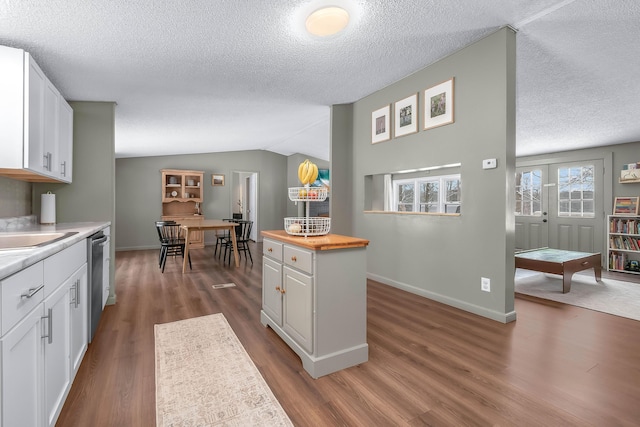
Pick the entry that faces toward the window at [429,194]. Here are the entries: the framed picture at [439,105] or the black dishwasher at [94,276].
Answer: the black dishwasher

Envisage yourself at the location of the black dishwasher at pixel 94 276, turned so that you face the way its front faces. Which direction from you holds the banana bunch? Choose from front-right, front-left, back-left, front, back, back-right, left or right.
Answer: front-right

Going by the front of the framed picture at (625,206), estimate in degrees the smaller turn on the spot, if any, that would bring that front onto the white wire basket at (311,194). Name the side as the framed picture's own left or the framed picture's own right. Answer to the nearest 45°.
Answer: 0° — it already faces it

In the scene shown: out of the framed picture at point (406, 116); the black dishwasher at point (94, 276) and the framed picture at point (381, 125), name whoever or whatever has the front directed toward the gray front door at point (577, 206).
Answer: the black dishwasher

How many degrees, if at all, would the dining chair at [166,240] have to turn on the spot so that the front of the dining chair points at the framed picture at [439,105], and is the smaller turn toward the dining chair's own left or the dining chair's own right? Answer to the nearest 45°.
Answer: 0° — it already faces it

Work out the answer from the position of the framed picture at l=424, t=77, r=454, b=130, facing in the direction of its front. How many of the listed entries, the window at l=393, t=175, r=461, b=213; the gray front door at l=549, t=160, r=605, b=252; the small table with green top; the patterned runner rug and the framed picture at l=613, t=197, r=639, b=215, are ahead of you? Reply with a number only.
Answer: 1

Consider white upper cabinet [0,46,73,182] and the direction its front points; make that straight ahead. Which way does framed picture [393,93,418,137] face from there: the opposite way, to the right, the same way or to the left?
the opposite way

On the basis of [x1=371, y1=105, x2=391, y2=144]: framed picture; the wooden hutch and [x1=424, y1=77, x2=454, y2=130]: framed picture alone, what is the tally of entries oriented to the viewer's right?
0

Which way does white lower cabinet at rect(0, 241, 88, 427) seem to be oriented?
to the viewer's right

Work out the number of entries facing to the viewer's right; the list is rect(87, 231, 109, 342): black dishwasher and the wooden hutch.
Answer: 1

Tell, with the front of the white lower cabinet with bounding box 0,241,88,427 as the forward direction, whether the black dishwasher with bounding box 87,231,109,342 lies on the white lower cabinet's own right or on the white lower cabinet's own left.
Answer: on the white lower cabinet's own left

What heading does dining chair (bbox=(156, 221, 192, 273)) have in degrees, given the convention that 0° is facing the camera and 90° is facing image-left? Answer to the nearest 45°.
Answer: approximately 315°

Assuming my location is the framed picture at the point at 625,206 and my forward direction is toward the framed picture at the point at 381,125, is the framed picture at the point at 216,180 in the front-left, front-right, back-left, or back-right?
front-right

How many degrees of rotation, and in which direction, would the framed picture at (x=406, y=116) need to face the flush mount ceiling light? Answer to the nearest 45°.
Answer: approximately 45° to its left

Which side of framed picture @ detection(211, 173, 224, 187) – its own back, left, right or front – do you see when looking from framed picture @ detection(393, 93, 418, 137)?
front

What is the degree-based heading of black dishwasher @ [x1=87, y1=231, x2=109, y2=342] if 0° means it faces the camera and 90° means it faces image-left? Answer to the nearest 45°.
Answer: approximately 270°

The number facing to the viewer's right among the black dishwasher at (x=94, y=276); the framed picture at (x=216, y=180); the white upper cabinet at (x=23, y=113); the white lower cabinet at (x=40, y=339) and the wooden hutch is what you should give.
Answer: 3

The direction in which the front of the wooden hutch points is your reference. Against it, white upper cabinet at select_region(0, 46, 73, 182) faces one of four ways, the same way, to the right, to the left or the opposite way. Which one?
to the left
